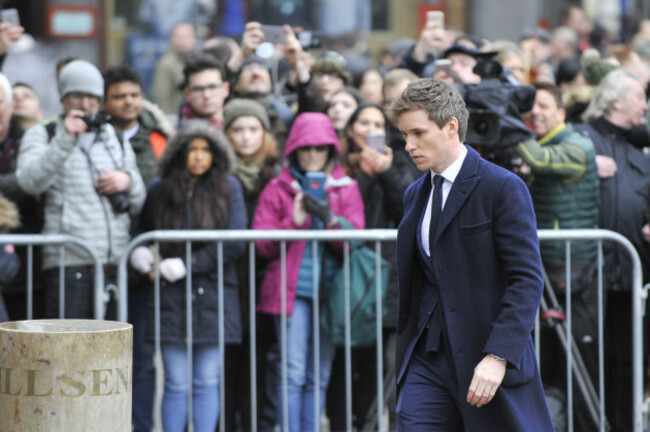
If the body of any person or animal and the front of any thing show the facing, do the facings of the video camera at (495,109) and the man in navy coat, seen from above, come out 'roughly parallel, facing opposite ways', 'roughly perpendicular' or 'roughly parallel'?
roughly parallel

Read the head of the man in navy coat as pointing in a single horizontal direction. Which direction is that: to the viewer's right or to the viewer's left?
to the viewer's left

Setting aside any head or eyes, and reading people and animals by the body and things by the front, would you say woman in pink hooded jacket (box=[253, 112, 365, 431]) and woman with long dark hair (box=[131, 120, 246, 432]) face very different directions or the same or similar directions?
same or similar directions

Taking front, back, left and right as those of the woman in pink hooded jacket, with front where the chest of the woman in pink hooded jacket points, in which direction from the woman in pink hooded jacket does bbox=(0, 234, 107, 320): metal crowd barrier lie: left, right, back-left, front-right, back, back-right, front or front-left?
right

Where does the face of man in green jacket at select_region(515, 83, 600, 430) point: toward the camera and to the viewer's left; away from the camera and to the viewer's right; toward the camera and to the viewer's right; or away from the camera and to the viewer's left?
toward the camera and to the viewer's left

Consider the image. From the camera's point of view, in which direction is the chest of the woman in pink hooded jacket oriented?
toward the camera

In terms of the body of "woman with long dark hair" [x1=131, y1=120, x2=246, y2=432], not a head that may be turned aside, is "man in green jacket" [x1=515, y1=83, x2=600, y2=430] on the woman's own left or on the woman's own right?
on the woman's own left

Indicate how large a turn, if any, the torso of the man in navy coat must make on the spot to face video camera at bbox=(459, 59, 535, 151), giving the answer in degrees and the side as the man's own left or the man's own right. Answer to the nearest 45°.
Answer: approximately 135° to the man's own right

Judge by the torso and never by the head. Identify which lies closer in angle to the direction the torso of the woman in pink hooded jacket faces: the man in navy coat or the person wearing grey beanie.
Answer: the man in navy coat

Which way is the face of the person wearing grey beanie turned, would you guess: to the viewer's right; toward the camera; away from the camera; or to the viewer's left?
toward the camera

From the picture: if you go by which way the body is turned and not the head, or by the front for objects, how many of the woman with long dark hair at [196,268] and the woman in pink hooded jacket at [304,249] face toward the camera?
2

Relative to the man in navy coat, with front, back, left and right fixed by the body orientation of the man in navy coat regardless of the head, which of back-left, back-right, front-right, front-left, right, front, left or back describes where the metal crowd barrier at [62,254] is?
right

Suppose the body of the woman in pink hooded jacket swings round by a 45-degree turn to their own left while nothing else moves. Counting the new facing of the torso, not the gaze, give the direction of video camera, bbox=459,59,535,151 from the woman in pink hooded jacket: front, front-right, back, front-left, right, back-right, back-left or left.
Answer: front-left

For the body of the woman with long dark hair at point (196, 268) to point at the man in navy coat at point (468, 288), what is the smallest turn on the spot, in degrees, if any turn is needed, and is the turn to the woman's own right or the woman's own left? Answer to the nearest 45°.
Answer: approximately 45° to the woman's own left

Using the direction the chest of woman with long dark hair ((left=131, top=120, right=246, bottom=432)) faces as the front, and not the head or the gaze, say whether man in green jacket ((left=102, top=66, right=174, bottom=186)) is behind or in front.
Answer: behind
